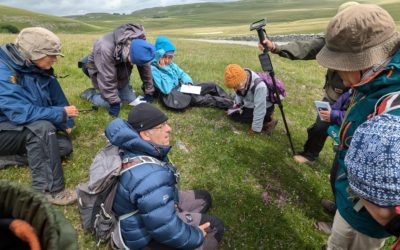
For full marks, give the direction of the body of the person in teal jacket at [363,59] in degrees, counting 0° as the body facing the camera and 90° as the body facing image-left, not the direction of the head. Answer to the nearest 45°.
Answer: approximately 90°

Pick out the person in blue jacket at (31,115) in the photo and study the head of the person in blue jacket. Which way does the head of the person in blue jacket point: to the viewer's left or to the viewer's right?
to the viewer's right

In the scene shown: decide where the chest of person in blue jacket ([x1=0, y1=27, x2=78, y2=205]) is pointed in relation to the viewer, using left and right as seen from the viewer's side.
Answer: facing to the right of the viewer

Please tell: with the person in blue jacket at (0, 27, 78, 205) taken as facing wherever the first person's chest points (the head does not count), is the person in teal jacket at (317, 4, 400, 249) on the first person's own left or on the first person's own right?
on the first person's own right

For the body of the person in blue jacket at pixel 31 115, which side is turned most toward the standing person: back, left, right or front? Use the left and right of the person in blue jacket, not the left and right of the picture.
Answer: front

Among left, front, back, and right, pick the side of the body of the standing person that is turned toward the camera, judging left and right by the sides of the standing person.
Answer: left

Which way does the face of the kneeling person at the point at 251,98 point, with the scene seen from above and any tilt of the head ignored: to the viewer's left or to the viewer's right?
to the viewer's left

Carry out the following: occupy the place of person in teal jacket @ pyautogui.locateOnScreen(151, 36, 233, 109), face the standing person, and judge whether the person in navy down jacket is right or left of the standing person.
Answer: right

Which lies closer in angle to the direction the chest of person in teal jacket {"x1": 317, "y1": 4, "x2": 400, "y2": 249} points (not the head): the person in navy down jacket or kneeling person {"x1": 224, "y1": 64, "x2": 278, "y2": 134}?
the person in navy down jacket
